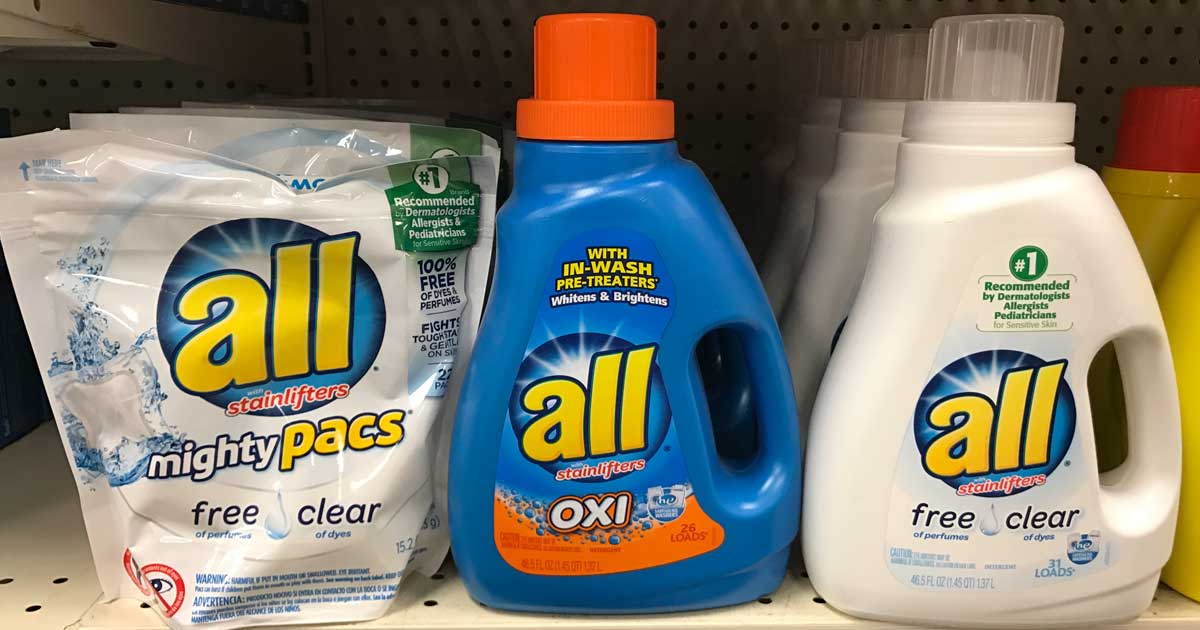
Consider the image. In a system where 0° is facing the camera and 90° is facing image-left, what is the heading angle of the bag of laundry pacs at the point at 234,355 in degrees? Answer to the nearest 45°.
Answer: approximately 0°

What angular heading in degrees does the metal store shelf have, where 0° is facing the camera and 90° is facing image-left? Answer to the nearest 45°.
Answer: approximately 0°
